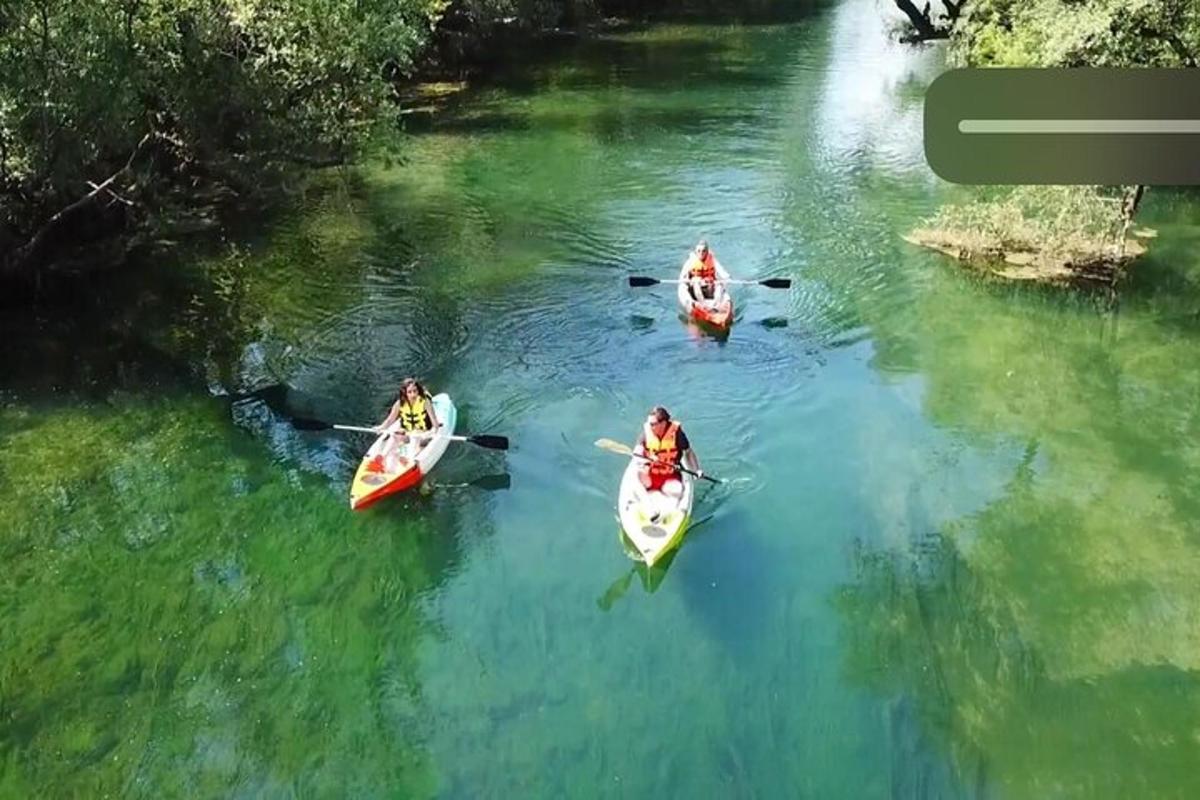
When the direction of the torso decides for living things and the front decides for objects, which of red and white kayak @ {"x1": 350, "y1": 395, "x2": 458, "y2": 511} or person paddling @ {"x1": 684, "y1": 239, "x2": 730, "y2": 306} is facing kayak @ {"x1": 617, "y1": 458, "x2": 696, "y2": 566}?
the person paddling

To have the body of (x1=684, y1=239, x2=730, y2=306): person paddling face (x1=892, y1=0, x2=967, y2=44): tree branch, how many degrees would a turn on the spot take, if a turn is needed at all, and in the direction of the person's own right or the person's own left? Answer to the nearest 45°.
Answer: approximately 180°

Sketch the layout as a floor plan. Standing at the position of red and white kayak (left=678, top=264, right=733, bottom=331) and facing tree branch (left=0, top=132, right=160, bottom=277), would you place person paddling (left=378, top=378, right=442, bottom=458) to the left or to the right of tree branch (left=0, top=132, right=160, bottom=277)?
left

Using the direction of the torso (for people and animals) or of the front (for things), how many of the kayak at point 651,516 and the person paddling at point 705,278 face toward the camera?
2

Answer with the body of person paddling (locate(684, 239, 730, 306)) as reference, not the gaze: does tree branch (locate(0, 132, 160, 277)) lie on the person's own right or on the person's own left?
on the person's own right

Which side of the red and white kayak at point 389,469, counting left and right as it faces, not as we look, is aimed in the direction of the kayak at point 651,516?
left

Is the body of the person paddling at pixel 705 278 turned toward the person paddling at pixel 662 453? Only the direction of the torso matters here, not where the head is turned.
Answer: yes

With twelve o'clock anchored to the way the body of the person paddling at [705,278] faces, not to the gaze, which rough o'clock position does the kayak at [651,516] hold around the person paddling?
The kayak is roughly at 12 o'clock from the person paddling.

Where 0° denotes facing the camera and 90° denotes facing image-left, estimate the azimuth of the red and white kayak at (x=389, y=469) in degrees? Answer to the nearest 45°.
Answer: approximately 45°

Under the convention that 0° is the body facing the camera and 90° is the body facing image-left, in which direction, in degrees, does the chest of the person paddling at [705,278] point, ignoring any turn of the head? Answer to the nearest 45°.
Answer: approximately 0°

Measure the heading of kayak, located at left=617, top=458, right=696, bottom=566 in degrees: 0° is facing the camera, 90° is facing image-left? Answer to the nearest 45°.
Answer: approximately 0°
